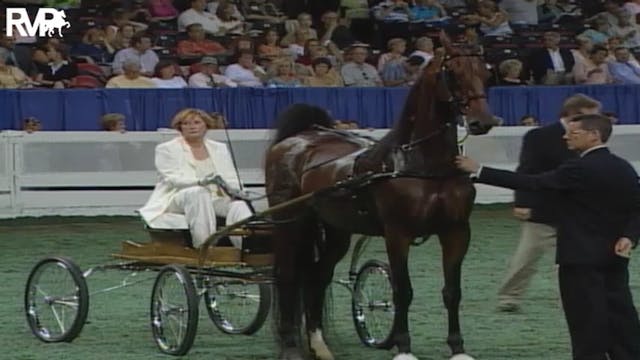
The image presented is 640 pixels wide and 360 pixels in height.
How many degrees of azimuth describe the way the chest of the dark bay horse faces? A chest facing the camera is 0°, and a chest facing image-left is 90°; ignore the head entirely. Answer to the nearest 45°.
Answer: approximately 315°

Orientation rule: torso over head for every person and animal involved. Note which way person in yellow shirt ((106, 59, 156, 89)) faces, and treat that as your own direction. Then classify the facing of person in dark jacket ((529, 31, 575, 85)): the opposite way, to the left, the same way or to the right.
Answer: the same way

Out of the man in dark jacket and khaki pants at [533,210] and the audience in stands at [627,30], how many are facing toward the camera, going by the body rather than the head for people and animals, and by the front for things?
1

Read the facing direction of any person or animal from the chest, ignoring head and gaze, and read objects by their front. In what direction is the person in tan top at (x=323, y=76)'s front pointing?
toward the camera

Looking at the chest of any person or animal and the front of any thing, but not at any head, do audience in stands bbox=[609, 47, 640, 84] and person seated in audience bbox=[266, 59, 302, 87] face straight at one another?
no

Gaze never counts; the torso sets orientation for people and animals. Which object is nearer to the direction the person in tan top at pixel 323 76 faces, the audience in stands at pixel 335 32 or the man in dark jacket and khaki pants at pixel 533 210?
the man in dark jacket and khaki pants

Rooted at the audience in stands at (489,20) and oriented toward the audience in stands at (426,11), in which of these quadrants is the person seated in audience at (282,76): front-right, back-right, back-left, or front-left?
front-left

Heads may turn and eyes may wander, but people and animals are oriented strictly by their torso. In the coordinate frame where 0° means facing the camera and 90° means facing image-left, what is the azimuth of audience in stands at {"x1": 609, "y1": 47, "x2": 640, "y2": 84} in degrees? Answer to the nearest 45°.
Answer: approximately 0°

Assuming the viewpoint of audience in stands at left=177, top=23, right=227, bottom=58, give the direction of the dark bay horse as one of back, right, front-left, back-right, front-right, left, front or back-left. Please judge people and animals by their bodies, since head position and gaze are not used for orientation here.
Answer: front

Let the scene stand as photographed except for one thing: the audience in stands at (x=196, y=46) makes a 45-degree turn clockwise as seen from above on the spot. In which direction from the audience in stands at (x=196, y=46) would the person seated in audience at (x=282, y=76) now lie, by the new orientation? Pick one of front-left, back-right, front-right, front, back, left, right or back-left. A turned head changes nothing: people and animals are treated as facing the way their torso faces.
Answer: left

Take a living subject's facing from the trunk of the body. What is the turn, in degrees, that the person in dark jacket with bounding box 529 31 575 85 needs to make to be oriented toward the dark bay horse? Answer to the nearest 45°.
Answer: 0° — they already face it

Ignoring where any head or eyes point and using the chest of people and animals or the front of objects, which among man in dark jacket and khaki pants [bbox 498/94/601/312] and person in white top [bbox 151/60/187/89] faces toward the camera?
the person in white top

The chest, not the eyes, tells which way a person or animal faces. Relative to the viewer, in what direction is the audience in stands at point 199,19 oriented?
toward the camera

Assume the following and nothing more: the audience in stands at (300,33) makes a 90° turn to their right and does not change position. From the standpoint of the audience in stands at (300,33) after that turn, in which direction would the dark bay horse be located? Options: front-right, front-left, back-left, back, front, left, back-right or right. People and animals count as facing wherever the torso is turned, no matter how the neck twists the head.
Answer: left

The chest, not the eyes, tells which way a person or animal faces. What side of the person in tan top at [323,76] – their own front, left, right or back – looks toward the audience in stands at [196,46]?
right

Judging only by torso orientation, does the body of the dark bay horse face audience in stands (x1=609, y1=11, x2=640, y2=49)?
no

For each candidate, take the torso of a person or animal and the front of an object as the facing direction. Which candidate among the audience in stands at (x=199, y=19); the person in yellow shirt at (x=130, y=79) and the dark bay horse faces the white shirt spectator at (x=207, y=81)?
the audience in stands at (x=199, y=19)

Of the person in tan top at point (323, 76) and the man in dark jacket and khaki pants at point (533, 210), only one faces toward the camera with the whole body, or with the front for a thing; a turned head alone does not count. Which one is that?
the person in tan top

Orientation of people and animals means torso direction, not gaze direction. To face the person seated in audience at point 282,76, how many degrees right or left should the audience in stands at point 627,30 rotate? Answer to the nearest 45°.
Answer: approximately 45° to their right

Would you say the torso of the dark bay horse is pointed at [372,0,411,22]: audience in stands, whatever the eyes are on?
no

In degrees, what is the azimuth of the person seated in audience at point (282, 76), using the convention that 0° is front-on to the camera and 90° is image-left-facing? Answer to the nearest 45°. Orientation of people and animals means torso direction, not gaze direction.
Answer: approximately 0°

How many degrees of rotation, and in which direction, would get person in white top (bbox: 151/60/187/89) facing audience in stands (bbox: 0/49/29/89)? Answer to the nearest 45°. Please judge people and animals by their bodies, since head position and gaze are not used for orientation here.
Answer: approximately 90° to their right

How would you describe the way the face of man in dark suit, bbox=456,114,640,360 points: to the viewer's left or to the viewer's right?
to the viewer's left
